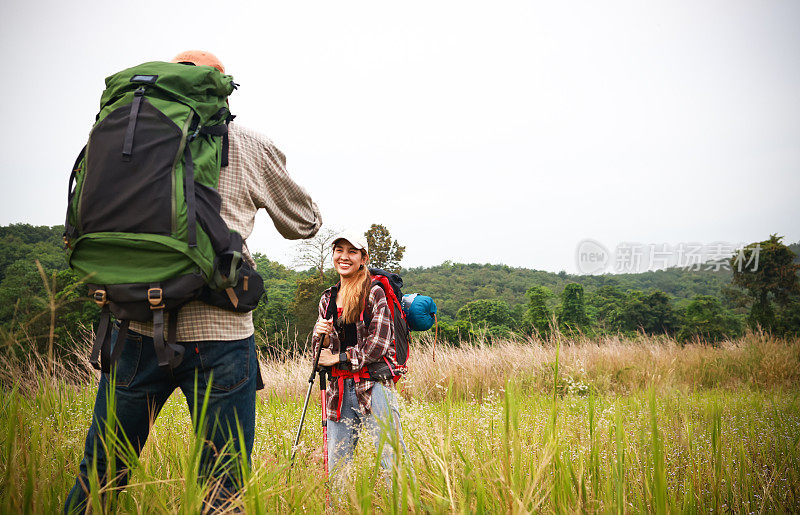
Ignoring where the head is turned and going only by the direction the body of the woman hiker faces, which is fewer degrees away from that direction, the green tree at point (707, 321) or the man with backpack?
the man with backpack

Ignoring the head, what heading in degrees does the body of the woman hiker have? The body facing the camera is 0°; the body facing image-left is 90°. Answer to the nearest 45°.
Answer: approximately 45°

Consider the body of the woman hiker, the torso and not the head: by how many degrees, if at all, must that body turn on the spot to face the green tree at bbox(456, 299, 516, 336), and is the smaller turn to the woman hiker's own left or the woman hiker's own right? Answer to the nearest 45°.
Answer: approximately 135° to the woman hiker's own right

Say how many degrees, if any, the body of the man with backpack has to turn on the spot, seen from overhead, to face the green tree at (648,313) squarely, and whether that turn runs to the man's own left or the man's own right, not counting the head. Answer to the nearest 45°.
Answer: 0° — they already face it

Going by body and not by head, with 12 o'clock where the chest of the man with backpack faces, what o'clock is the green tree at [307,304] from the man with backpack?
The green tree is roughly at 11 o'clock from the man with backpack.

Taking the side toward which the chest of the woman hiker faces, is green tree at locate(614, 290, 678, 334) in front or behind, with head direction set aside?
behind

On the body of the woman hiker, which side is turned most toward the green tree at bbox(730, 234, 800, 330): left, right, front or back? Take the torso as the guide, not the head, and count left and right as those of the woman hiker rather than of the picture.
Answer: back

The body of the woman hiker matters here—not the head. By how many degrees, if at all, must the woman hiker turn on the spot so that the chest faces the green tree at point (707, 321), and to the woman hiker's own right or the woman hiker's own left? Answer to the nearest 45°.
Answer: approximately 180°

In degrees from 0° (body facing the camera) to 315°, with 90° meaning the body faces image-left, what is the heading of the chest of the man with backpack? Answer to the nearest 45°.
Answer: approximately 225°

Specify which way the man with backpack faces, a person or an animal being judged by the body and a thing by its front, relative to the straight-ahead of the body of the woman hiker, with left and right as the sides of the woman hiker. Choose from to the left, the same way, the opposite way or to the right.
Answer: the opposite way
